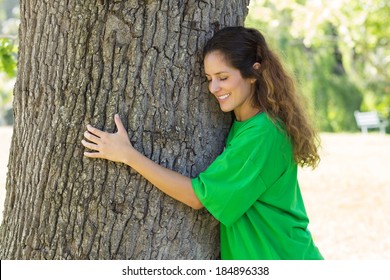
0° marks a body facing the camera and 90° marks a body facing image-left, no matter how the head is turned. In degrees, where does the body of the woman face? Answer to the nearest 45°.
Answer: approximately 90°

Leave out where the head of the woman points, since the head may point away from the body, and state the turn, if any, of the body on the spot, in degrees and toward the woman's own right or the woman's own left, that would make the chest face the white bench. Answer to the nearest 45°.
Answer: approximately 90° to the woman's own right

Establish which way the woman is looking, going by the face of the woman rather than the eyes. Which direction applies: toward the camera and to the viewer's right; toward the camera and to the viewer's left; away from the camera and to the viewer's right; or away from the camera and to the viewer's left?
toward the camera and to the viewer's left
